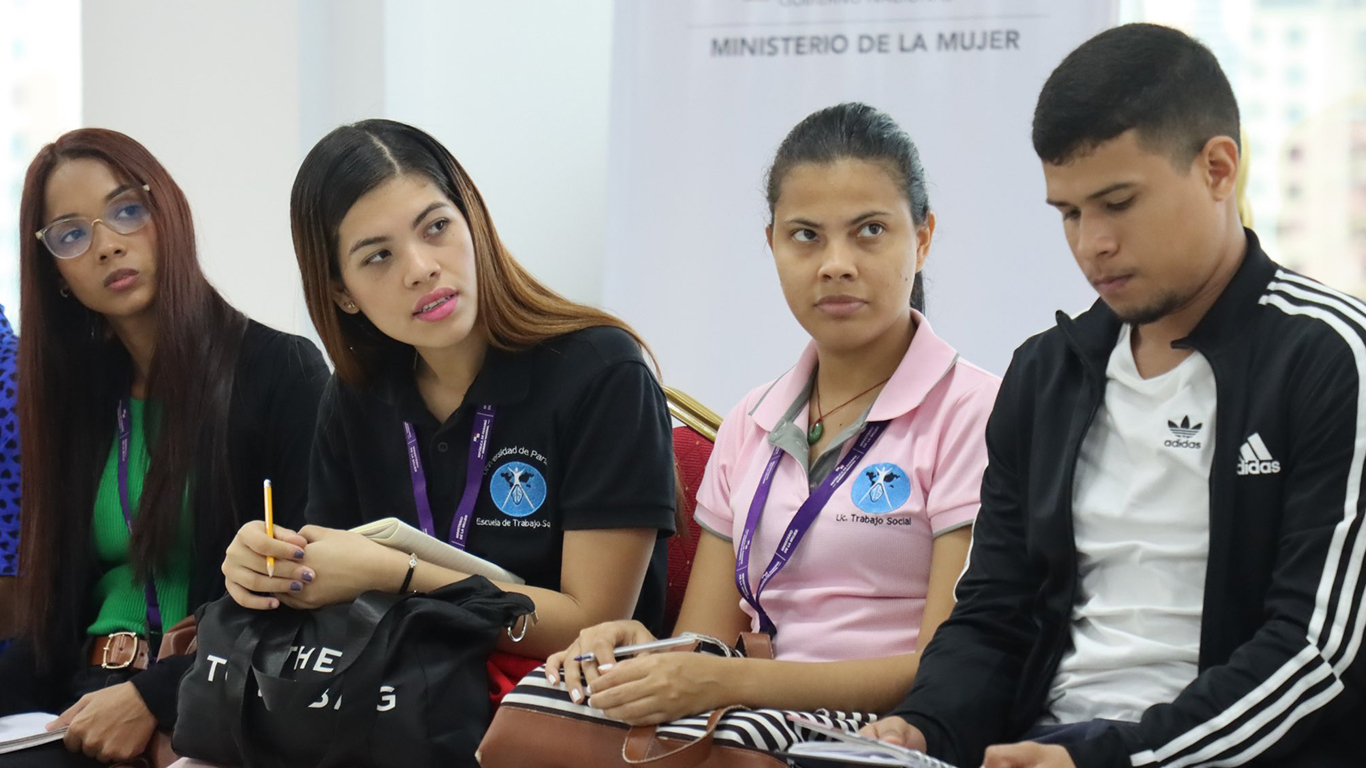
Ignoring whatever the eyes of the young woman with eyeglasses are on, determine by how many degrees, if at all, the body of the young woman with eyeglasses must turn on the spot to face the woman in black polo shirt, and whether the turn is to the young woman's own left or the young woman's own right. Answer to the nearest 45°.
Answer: approximately 90° to the young woman's own left

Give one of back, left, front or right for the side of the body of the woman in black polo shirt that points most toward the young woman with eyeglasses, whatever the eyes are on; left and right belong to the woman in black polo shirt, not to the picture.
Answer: right

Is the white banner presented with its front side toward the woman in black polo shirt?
yes

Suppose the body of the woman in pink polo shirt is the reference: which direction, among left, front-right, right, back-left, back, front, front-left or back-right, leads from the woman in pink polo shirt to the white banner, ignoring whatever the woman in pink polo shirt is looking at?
back-right

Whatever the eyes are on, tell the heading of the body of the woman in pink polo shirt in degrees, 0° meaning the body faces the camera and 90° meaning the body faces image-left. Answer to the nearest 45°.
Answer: approximately 45°

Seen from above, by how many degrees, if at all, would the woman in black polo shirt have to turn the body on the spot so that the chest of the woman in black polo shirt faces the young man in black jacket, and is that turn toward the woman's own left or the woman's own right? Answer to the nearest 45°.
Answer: approximately 90° to the woman's own left

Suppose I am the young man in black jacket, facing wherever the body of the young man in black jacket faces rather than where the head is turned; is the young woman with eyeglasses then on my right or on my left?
on my right

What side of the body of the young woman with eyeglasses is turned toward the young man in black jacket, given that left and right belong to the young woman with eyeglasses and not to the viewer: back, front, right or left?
left

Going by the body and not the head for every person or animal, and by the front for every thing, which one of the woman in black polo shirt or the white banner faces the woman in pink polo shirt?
the white banner
